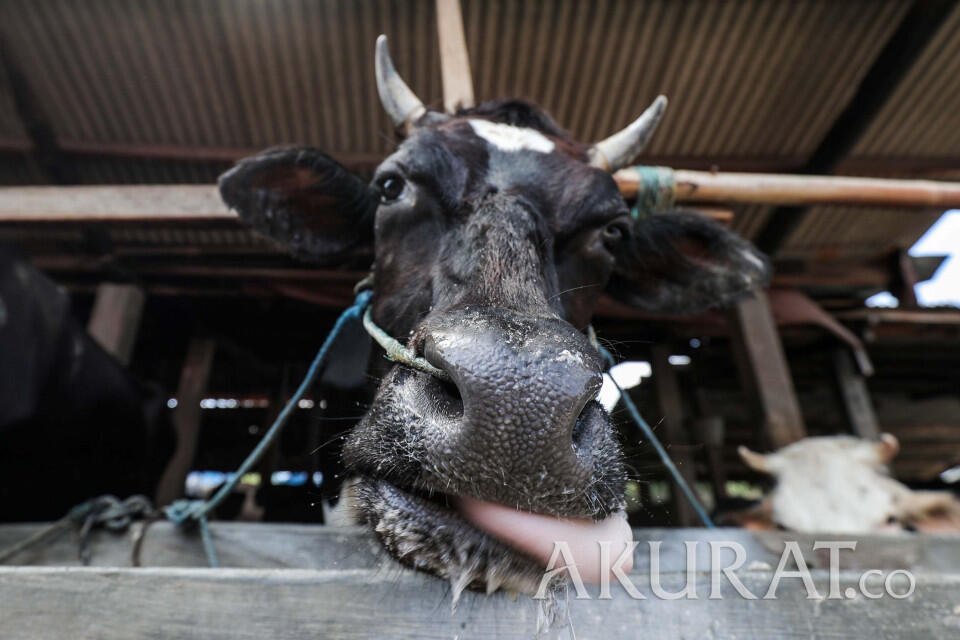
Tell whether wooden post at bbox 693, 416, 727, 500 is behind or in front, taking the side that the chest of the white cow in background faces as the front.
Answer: behind

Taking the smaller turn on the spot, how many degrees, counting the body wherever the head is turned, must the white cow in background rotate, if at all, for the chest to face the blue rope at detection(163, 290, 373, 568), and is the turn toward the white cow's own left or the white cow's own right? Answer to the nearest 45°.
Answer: approximately 45° to the white cow's own right

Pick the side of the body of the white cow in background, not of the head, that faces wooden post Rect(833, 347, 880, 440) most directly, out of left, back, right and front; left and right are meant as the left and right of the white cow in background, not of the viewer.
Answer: back

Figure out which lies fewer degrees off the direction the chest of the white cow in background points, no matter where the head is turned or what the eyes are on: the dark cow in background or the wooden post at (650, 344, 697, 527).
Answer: the dark cow in background

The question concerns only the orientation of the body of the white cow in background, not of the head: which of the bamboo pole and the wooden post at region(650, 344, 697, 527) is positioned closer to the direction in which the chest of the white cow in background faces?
the bamboo pole

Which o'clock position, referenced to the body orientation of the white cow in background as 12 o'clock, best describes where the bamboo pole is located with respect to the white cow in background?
The bamboo pole is roughly at 12 o'clock from the white cow in background.

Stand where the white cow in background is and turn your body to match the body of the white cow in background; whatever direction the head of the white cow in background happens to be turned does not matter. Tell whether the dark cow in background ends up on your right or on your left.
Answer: on your right
